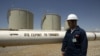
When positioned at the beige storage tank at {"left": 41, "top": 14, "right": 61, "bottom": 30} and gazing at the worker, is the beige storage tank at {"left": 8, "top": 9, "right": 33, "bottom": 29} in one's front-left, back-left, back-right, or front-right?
front-right

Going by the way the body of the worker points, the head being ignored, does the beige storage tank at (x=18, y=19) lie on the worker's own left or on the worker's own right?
on the worker's own right

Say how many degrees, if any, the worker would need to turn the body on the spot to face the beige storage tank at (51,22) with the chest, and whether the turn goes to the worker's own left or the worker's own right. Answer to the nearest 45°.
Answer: approximately 135° to the worker's own right
